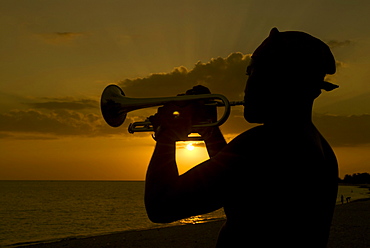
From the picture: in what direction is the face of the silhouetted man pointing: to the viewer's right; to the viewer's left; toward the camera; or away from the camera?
to the viewer's left

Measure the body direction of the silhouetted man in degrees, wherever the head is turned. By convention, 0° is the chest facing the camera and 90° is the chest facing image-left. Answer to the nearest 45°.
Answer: approximately 135°
